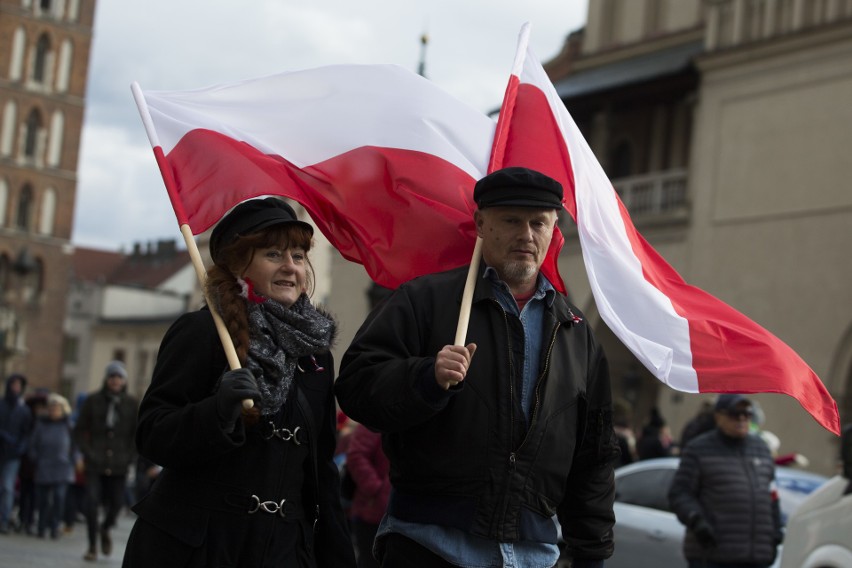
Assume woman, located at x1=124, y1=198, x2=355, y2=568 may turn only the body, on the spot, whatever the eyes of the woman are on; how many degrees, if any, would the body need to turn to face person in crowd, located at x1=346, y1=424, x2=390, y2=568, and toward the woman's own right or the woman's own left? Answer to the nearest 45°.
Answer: approximately 135° to the woman's own left

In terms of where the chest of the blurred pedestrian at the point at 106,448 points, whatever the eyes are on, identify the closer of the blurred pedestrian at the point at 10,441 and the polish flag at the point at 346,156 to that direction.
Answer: the polish flag

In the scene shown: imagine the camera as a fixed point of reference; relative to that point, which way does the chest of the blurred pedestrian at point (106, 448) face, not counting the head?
toward the camera

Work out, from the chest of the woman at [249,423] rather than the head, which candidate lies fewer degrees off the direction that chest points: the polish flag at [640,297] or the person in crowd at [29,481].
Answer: the polish flag

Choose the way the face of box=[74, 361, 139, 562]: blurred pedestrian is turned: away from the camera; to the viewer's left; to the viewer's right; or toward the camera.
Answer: toward the camera

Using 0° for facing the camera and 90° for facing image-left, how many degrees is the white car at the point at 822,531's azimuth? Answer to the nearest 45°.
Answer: approximately 90°

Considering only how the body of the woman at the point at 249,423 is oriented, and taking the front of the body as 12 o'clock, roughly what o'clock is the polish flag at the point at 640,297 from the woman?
The polish flag is roughly at 10 o'clock from the woman.

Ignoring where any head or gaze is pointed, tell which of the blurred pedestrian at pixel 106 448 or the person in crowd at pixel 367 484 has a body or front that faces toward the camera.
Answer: the blurred pedestrian

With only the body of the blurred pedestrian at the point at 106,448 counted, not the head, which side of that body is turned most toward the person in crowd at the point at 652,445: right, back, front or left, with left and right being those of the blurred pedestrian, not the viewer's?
left
